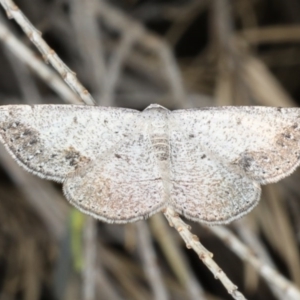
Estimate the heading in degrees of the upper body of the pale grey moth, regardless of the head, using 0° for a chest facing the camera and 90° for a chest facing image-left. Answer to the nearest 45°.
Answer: approximately 180°
